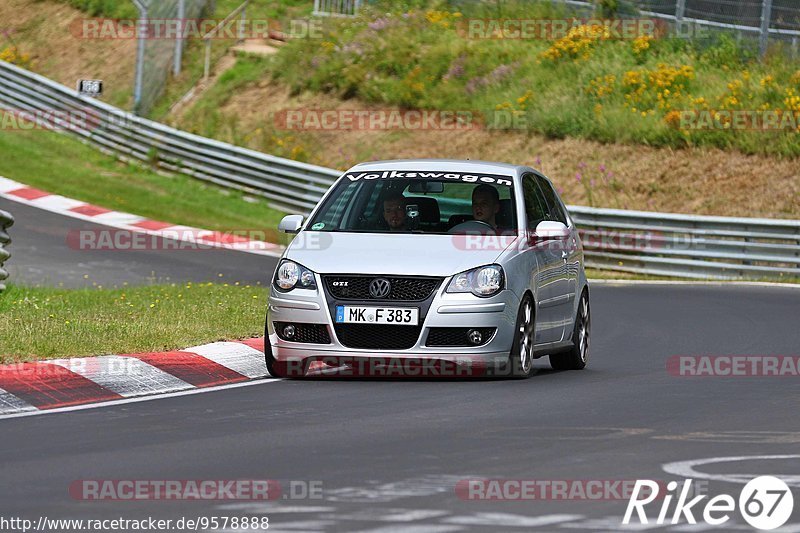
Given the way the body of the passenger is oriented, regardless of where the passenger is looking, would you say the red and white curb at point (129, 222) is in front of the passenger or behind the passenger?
behind

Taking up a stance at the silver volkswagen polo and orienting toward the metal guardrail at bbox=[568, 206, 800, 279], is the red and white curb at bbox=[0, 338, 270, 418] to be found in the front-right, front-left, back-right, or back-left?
back-left

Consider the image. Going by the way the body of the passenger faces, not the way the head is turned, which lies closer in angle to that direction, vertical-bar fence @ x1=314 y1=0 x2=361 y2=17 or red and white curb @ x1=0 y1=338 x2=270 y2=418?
the red and white curb

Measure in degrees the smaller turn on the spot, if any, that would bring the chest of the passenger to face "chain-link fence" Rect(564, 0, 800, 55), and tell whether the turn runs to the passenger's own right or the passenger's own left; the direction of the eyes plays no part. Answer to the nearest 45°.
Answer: approximately 180°

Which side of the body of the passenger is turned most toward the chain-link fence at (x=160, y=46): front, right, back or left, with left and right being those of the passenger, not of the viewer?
back

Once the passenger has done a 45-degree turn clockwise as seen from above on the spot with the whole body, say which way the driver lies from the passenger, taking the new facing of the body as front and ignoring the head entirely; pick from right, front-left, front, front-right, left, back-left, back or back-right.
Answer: back-left

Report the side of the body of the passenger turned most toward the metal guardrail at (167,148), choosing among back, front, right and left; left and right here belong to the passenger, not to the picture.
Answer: back

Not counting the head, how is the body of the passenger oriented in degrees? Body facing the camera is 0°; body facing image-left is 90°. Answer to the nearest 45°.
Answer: approximately 0°

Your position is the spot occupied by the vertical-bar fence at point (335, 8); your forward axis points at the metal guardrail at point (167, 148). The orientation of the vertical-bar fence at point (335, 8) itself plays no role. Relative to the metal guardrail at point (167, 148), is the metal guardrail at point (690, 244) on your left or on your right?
left

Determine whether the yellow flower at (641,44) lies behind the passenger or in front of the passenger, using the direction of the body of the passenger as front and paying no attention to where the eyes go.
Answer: behind

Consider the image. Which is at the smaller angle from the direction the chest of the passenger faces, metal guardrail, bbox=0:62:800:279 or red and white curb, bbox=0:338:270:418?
the red and white curb

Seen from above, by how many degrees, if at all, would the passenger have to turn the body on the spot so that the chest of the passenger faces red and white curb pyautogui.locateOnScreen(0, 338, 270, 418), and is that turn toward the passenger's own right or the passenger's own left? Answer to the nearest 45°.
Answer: approximately 45° to the passenger's own right
